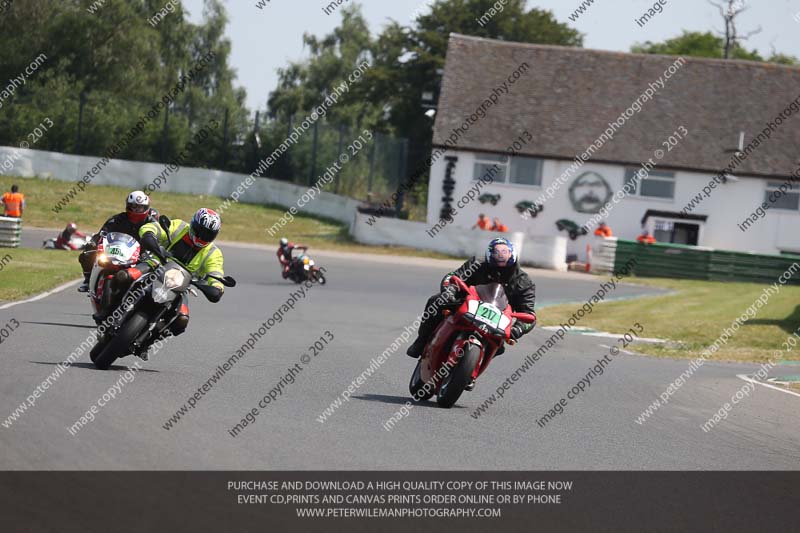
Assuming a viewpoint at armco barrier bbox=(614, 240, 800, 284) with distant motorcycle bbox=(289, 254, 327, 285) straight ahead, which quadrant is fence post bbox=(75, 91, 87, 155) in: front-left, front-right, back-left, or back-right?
front-right

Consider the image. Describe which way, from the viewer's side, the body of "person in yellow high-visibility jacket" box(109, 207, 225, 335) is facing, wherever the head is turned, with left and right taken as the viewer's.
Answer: facing the viewer

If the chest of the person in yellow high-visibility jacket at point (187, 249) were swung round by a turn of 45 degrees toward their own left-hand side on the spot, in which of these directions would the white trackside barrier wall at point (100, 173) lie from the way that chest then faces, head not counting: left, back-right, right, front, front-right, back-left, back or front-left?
back-left

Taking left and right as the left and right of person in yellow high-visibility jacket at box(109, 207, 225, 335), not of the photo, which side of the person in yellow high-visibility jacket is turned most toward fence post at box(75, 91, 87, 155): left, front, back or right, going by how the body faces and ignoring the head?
back

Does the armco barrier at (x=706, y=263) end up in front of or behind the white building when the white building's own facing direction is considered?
in front

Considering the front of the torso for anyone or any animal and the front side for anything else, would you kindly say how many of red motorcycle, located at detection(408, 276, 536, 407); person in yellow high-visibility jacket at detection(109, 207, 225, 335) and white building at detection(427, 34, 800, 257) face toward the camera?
3

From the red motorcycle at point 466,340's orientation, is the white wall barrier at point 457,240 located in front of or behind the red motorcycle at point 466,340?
behind

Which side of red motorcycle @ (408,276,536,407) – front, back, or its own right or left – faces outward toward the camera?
front
